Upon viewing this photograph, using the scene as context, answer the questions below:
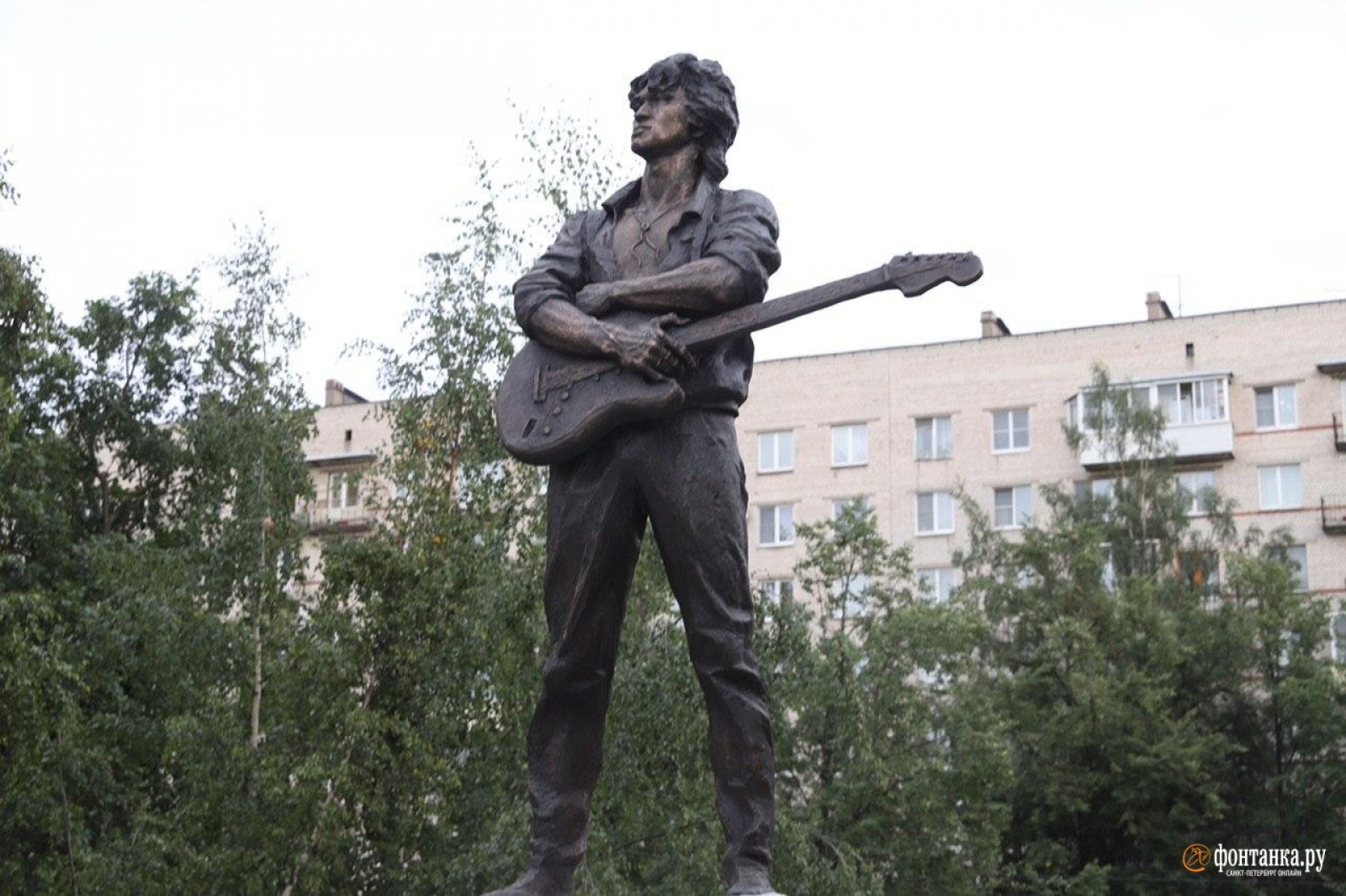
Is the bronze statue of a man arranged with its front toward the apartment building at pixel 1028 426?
no

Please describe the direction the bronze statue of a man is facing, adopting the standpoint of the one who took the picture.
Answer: facing the viewer
